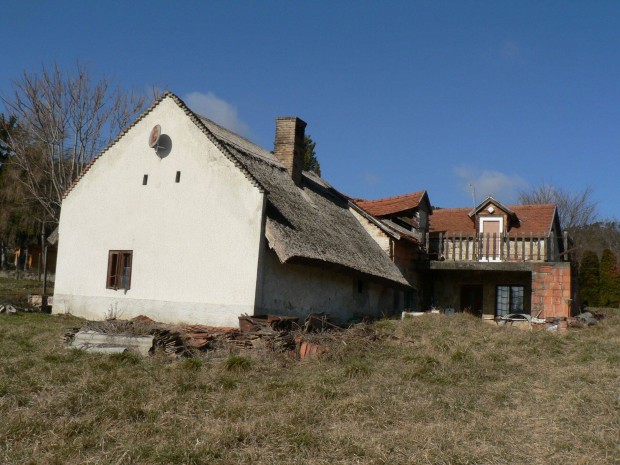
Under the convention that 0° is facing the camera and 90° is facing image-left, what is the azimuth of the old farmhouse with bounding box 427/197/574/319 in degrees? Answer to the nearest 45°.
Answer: approximately 0°

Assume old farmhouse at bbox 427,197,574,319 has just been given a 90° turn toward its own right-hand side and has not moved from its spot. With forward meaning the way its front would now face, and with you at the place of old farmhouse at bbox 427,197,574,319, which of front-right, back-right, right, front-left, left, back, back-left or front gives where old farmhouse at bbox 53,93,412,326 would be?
front-left

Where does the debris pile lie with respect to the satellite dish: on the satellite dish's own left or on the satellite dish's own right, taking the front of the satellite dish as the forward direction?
on the satellite dish's own left

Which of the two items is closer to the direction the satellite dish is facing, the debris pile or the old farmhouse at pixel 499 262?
the debris pile

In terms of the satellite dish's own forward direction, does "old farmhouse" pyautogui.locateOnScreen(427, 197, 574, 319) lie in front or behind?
behind

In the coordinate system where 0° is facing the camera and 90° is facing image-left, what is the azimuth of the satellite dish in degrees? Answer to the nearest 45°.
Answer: approximately 45°

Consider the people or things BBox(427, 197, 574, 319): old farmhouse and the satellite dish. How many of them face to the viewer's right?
0

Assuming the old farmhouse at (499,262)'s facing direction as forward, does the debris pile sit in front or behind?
in front
